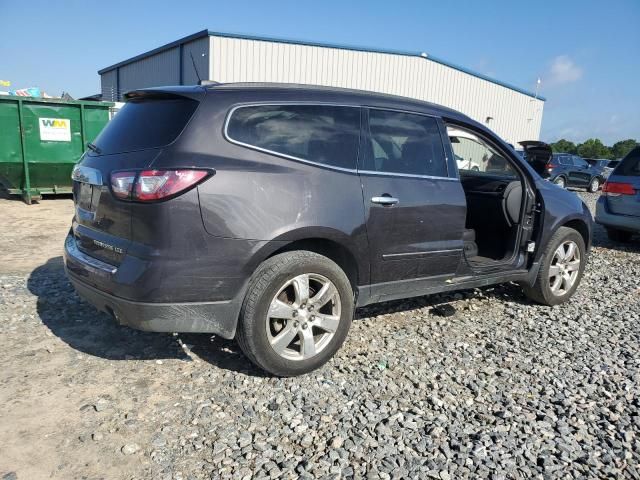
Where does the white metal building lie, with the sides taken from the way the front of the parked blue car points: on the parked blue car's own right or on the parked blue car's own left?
on the parked blue car's own left

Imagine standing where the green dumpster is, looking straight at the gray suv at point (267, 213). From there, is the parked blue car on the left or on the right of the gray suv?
left

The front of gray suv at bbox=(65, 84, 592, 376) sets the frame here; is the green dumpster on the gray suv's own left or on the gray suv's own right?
on the gray suv's own left

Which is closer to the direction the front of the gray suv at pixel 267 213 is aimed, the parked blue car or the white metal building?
the parked blue car

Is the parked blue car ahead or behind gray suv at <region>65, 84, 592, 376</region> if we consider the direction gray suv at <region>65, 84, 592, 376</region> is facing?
ahead

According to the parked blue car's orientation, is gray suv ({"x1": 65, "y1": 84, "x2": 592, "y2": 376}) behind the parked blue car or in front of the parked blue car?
behind

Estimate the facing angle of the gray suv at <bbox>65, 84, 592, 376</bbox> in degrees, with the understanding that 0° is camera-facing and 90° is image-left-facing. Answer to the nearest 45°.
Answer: approximately 225°

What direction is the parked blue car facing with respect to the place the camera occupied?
facing away from the viewer and to the right of the viewer
